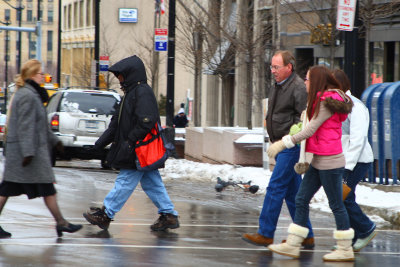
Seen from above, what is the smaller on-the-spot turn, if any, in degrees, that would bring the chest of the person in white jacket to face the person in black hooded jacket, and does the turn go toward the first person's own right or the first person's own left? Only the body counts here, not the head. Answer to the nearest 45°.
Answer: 0° — they already face them

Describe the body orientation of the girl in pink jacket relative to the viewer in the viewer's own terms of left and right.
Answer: facing to the left of the viewer

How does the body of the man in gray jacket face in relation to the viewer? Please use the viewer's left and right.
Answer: facing to the left of the viewer
